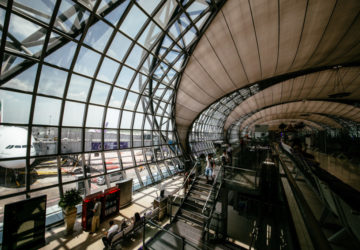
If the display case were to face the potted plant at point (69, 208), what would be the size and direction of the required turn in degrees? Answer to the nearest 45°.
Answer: approximately 90° to its right

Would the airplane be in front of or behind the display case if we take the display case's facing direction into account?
behind

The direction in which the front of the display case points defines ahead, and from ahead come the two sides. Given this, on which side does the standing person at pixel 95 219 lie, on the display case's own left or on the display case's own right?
on the display case's own right

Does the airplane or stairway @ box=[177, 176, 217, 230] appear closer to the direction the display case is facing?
the stairway

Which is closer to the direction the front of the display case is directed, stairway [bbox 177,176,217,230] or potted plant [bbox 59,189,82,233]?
the stairway

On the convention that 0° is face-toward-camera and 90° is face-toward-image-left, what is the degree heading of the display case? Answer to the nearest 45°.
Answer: approximately 315°

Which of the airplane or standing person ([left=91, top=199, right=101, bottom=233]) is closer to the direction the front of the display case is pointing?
the standing person
